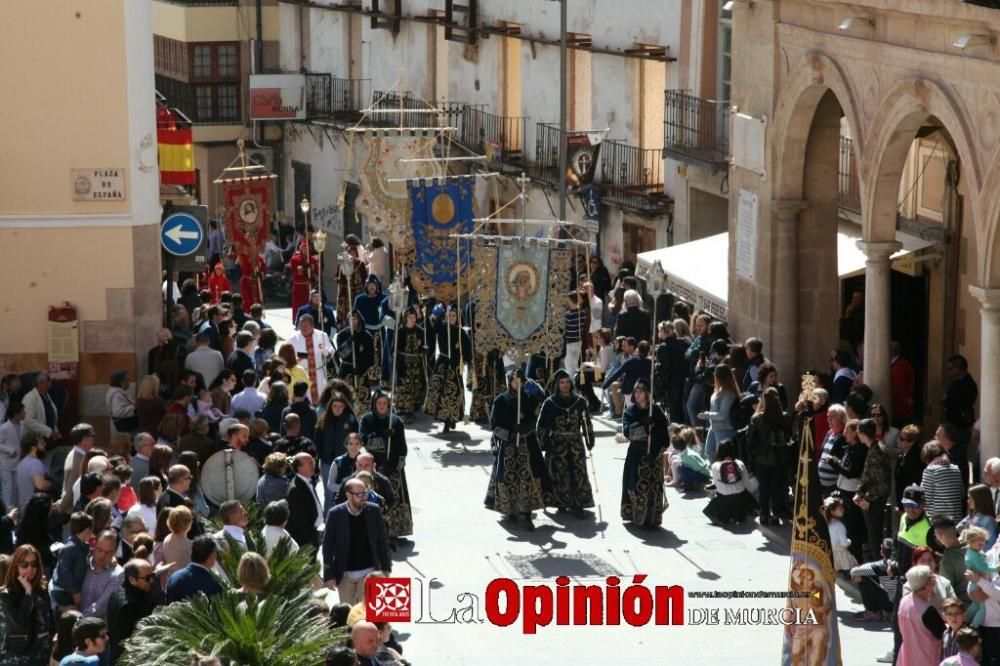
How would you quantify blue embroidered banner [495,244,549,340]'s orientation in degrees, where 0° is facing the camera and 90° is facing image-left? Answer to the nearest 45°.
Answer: approximately 0°

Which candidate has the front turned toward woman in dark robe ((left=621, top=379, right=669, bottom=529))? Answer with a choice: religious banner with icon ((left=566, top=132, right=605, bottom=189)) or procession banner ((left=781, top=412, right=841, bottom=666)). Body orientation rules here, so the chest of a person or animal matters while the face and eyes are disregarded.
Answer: the religious banner with icon

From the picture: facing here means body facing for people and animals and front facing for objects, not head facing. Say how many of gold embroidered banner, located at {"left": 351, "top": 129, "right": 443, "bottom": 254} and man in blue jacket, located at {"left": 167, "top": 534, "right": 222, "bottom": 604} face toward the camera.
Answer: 1

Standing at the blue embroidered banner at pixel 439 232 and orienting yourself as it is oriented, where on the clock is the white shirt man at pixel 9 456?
The white shirt man is roughly at 1 o'clock from the blue embroidered banner.

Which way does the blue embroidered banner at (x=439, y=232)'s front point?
toward the camera

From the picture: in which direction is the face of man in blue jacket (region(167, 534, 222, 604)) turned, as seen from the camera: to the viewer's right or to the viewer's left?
to the viewer's right

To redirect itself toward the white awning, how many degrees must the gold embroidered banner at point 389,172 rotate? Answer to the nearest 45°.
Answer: approximately 45° to its left

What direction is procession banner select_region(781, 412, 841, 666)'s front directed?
toward the camera

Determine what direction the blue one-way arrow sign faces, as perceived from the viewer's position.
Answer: facing the viewer

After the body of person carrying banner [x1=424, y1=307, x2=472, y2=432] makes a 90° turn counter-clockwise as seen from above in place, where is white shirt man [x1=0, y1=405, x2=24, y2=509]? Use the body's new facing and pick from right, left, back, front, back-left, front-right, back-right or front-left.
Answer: back-right
